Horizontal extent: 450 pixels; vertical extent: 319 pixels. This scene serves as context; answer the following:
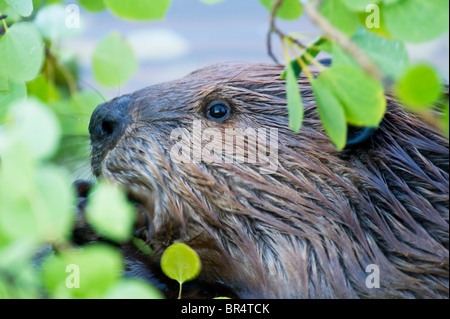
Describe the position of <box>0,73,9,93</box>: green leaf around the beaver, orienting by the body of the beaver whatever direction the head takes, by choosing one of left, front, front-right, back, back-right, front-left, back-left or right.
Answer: front-left

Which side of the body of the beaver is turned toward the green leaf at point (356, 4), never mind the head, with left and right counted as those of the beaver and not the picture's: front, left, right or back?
left

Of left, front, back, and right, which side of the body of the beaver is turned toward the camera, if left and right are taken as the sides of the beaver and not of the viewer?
left

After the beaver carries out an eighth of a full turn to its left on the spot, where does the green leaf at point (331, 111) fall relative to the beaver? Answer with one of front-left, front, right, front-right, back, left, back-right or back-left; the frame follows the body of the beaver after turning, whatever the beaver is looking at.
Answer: front-left

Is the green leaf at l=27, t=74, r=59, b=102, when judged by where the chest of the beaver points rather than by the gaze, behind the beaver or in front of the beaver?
in front

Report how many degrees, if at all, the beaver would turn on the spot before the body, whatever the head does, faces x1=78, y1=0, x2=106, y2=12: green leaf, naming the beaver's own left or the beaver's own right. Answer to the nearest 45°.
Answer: approximately 45° to the beaver's own left

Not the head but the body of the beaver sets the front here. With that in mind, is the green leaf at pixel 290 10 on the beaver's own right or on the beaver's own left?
on the beaver's own left
